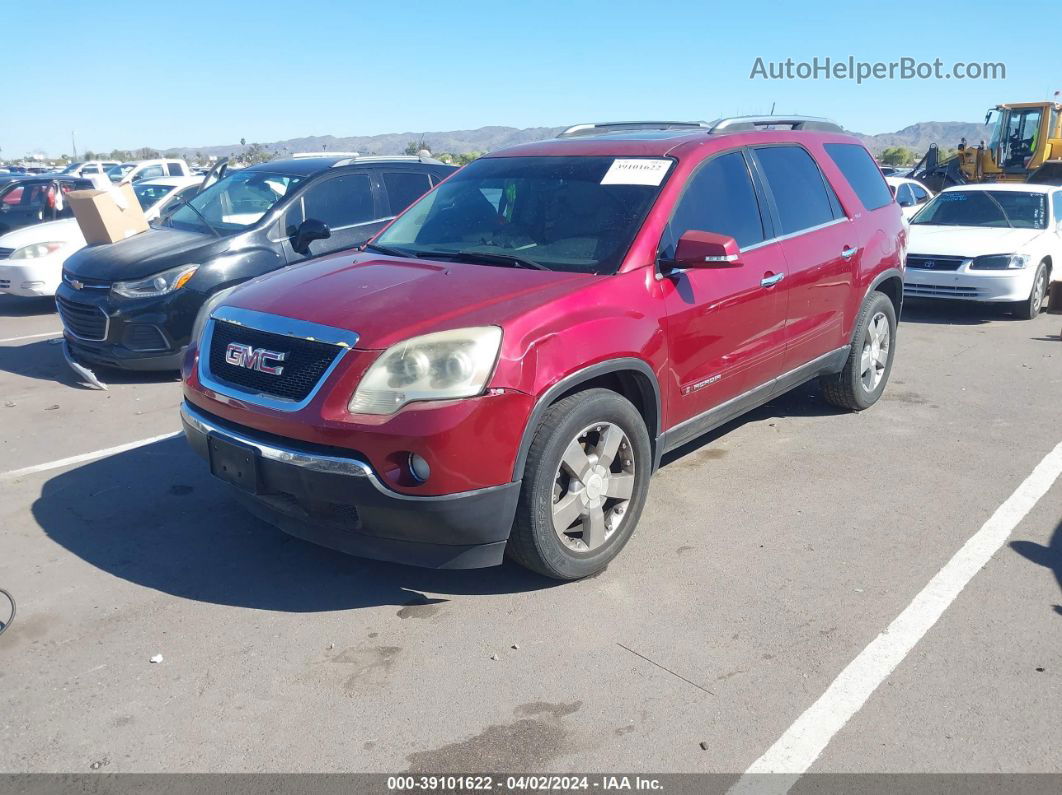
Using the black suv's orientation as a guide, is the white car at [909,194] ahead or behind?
behind

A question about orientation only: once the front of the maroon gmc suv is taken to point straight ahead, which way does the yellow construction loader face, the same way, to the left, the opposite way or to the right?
to the right

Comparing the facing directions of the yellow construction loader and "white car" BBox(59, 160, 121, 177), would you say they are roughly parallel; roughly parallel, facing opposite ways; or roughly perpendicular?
roughly perpendicular

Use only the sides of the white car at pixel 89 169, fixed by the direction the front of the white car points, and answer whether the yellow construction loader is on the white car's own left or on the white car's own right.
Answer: on the white car's own left

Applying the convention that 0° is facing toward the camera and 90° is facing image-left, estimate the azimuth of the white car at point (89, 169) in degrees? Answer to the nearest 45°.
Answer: approximately 45°

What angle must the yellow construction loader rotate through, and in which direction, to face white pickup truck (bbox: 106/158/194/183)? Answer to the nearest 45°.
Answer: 0° — it already faces it

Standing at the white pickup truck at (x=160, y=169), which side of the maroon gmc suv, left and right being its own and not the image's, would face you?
right

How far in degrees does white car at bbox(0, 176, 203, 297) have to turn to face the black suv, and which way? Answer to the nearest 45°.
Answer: approximately 45° to its left

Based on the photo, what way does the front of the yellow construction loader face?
to the viewer's left
